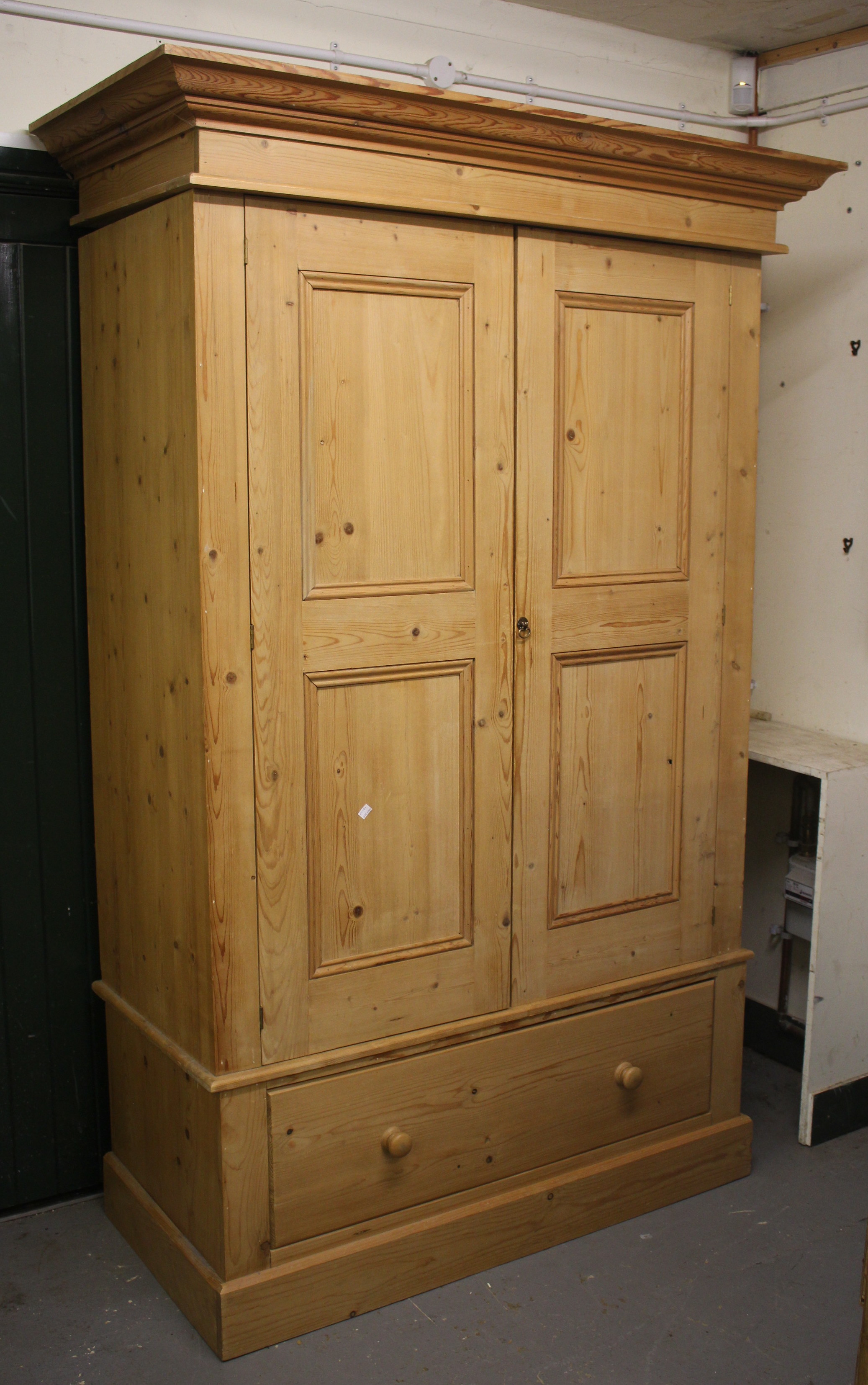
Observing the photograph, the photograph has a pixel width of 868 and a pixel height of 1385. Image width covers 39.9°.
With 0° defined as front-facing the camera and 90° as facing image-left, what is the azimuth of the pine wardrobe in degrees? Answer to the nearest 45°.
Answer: approximately 315°

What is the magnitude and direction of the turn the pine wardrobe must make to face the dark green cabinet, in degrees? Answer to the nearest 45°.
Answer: approximately 135° to its right
